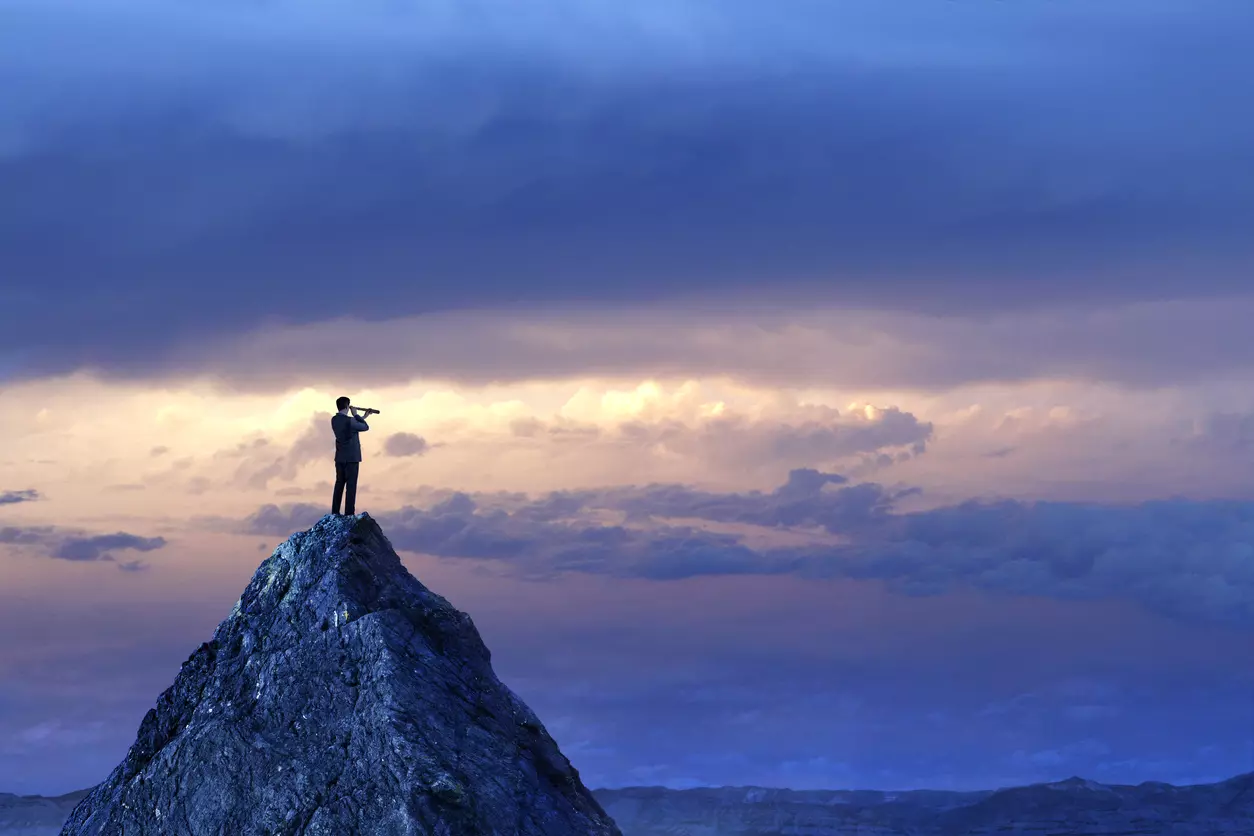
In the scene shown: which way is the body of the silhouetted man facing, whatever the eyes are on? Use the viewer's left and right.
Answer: facing away from the viewer and to the right of the viewer
